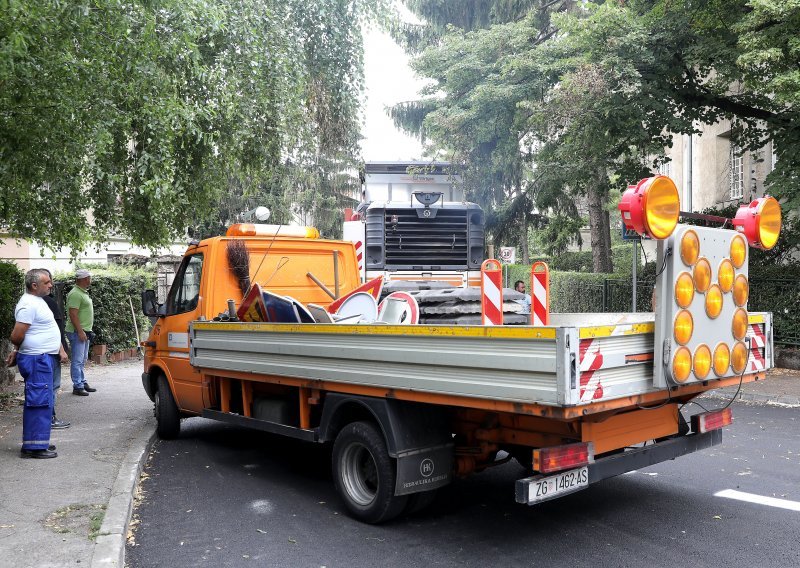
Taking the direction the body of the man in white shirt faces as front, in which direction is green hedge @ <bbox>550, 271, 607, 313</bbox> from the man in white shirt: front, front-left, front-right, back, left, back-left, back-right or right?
front-left

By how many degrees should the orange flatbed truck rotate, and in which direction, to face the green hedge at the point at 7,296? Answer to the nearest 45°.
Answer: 0° — it already faces it

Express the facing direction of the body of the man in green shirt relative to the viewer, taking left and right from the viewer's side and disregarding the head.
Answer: facing to the right of the viewer

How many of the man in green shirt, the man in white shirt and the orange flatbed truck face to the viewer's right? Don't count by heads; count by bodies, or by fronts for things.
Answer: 2

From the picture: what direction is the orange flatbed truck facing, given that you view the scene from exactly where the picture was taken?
facing away from the viewer and to the left of the viewer

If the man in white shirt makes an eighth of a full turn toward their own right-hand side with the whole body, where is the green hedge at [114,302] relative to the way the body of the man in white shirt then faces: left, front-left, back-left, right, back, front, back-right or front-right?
back-left

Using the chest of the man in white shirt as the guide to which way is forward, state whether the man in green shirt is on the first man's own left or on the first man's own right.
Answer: on the first man's own left

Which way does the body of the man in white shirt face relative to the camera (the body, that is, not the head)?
to the viewer's right

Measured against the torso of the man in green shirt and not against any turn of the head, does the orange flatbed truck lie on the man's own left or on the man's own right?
on the man's own right

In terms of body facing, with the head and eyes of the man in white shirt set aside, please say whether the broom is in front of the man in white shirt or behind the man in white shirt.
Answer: in front

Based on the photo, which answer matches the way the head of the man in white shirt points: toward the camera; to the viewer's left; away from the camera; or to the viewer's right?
to the viewer's right

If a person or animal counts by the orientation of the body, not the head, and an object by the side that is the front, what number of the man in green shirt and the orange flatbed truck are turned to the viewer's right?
1
